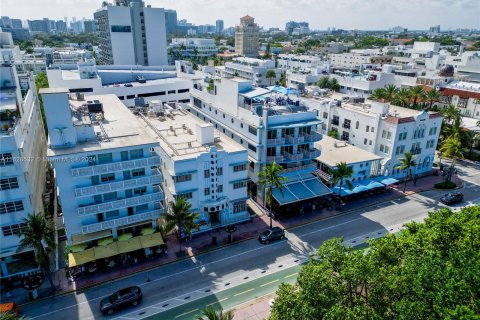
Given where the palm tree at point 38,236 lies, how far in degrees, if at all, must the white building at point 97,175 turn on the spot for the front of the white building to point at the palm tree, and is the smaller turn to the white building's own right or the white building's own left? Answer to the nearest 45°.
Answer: approximately 45° to the white building's own right

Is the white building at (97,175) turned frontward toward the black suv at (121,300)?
yes

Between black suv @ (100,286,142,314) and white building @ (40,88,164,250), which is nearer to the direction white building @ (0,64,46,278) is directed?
the black suv

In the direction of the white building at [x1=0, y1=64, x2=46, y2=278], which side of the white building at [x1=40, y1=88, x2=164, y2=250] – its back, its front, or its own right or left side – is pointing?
right

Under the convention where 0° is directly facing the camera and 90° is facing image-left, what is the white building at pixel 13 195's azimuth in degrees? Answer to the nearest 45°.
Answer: approximately 0°

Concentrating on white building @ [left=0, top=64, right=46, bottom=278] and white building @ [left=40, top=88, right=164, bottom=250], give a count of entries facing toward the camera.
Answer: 2

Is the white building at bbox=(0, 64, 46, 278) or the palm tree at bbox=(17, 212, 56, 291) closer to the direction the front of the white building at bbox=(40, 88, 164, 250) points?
the palm tree

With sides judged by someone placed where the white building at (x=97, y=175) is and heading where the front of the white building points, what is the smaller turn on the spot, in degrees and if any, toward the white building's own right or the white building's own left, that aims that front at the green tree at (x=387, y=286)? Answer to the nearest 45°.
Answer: approximately 45° to the white building's own left

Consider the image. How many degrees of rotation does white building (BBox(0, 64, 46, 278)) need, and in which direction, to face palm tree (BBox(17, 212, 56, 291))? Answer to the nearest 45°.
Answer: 0° — it already faces it

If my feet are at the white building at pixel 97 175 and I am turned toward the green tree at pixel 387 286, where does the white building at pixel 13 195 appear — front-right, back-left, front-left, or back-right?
back-right

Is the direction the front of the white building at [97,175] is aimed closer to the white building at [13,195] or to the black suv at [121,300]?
the black suv

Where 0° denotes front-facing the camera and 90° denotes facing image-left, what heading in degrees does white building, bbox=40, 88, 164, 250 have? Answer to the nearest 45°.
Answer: approximately 0°
